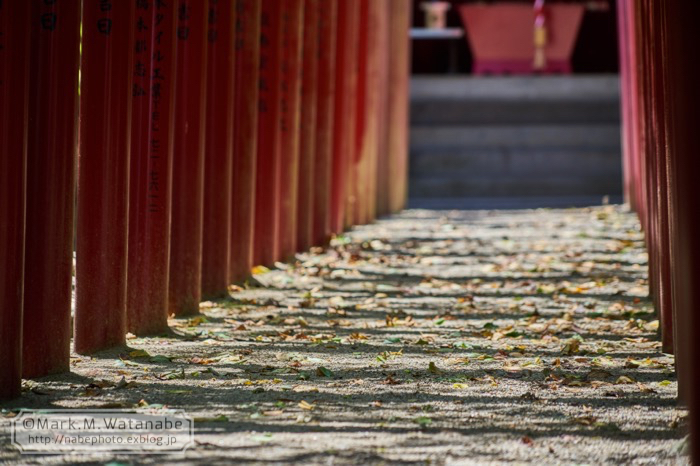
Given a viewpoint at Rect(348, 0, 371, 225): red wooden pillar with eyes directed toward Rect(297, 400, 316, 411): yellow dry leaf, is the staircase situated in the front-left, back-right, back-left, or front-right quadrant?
back-left

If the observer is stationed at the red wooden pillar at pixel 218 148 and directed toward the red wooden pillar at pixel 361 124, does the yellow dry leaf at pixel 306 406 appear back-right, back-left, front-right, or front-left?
back-right

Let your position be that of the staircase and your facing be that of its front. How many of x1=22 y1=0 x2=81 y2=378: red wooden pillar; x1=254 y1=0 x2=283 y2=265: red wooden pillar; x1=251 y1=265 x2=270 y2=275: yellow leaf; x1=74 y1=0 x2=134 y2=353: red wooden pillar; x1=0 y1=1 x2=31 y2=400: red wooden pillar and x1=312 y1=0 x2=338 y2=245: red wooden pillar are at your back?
0

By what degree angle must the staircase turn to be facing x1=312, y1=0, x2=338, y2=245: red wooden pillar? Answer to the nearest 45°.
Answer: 0° — it already faces it

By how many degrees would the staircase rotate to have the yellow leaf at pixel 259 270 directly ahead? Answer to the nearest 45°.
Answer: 0° — it already faces it

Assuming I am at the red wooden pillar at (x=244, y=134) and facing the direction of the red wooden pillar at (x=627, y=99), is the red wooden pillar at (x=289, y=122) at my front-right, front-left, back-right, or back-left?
front-left

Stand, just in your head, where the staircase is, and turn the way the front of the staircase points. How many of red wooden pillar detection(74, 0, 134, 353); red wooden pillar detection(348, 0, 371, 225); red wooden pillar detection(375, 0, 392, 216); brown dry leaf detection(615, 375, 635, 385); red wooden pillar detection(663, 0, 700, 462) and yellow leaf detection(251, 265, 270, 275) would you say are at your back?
0

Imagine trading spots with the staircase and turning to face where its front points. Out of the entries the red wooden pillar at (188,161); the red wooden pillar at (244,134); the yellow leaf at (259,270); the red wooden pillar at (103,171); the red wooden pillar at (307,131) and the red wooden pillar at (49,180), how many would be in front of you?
6

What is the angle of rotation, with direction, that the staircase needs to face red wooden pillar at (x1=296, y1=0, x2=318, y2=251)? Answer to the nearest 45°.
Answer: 0° — it already faces it

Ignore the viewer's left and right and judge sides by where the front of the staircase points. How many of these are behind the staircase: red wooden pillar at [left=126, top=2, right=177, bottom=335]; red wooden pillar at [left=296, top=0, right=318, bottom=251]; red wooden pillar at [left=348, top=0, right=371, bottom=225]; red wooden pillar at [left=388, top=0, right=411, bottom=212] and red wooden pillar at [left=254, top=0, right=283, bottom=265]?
0

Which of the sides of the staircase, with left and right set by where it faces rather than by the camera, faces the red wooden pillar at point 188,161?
front

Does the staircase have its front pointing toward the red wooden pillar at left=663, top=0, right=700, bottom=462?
yes

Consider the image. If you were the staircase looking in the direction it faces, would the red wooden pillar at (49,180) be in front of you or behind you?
in front

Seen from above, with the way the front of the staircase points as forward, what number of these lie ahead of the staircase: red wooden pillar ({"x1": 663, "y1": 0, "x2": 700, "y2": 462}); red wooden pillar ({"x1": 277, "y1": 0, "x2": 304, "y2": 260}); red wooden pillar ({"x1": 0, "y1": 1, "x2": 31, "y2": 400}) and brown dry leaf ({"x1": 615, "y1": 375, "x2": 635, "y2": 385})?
4

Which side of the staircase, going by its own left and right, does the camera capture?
front

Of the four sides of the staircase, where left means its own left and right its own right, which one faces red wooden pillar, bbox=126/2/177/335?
front

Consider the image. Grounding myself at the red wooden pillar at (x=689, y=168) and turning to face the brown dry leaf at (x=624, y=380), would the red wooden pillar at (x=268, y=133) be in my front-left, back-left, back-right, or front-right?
front-left

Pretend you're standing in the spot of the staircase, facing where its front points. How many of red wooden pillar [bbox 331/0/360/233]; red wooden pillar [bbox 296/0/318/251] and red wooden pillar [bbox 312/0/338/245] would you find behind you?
0

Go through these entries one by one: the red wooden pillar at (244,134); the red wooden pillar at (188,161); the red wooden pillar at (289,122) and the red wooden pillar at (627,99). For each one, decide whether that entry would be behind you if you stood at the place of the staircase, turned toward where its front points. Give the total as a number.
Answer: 0
